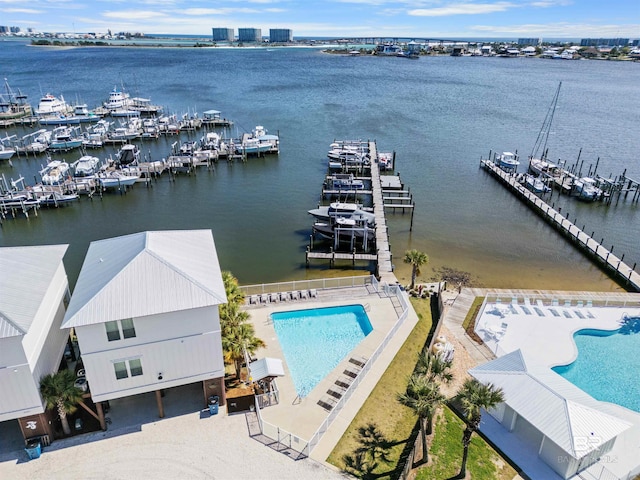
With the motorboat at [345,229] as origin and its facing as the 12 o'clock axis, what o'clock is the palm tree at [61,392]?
The palm tree is roughly at 10 o'clock from the motorboat.

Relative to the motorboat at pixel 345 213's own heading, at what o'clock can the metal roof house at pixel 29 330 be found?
The metal roof house is roughly at 10 o'clock from the motorboat.

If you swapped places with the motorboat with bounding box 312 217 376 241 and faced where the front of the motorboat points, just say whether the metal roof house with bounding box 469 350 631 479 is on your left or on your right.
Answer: on your left

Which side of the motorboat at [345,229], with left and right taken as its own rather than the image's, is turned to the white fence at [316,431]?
left

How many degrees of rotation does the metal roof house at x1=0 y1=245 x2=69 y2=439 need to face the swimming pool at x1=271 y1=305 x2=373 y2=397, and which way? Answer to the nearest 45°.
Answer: approximately 90° to its left

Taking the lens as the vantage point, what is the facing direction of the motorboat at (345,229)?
facing to the left of the viewer

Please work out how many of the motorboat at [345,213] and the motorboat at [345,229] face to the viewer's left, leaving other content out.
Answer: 2

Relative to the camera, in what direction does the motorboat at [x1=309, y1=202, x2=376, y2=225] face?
facing to the left of the viewer

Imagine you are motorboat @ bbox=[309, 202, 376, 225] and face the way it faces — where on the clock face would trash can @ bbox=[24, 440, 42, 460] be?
The trash can is roughly at 10 o'clock from the motorboat.

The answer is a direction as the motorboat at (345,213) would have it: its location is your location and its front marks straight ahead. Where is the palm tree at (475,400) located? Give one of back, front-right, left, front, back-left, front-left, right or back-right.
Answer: left

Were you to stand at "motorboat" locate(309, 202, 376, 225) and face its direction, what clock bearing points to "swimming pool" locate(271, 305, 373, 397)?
The swimming pool is roughly at 9 o'clock from the motorboat.

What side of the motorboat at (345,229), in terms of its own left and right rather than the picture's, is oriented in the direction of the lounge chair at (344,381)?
left
